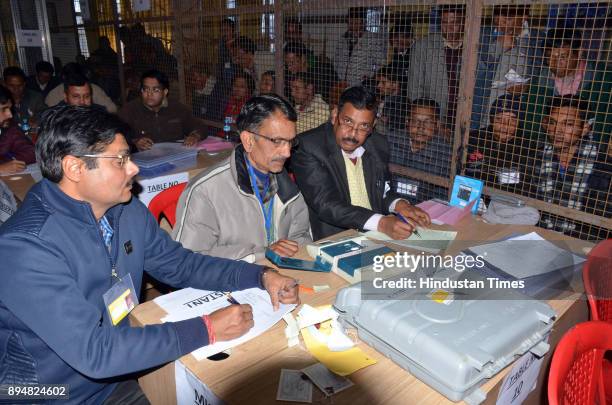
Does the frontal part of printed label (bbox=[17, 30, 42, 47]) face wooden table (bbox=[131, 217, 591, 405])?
yes

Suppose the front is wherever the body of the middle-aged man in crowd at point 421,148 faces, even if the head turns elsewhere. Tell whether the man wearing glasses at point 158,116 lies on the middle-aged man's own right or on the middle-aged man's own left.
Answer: on the middle-aged man's own right

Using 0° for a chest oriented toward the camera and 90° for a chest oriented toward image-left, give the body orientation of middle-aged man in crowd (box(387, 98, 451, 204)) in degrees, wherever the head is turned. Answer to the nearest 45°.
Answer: approximately 45°

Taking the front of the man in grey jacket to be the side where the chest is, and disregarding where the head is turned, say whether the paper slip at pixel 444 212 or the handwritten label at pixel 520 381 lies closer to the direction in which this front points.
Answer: the handwritten label

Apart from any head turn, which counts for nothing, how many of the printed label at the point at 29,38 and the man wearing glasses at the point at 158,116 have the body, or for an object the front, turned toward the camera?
2

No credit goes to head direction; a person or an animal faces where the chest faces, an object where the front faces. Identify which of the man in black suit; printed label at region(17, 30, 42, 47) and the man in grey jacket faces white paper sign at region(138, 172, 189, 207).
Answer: the printed label
